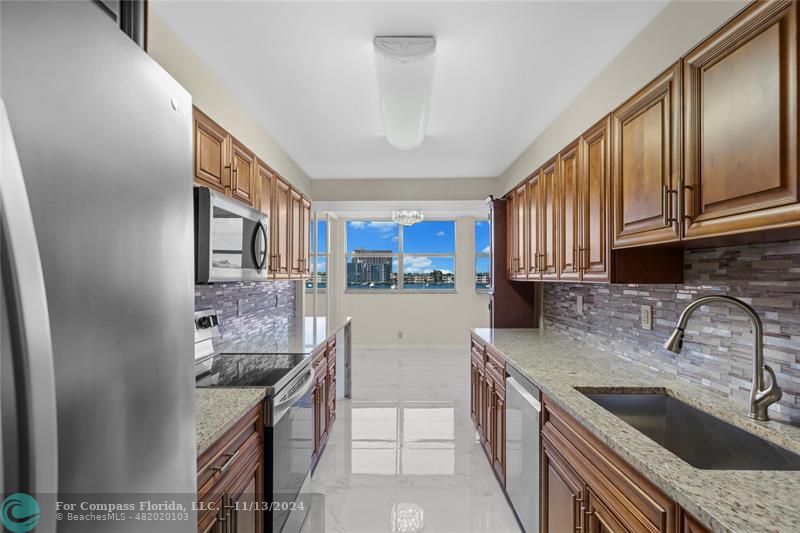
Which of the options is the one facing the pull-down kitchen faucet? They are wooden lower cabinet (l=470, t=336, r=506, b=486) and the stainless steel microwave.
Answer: the stainless steel microwave

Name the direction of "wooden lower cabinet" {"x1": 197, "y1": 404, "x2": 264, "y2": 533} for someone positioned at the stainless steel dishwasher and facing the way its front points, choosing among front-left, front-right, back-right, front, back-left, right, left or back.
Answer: front-left

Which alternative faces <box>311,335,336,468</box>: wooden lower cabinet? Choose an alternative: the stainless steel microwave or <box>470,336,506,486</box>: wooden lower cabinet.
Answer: <box>470,336,506,486</box>: wooden lower cabinet

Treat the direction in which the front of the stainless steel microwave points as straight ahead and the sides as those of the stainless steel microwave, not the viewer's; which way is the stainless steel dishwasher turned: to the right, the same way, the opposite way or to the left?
the opposite way

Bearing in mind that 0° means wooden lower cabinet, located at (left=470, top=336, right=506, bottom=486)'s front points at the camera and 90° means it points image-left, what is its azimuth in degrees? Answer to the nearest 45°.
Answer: approximately 90°

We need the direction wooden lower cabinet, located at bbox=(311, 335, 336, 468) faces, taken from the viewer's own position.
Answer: facing to the right of the viewer

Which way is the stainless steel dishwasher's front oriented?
to the viewer's left

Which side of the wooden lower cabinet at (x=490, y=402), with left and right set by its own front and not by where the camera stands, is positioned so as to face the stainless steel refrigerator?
left

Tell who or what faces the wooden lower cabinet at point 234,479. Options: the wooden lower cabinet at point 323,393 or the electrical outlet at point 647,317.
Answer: the electrical outlet

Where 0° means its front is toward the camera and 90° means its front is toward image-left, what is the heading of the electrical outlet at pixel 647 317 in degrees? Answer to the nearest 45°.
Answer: approximately 45°

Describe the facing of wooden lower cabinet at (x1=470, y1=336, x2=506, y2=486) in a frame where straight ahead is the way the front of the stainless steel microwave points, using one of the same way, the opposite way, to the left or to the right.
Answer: the opposite way

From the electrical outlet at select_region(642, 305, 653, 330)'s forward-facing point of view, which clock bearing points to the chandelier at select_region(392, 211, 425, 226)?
The chandelier is roughly at 3 o'clock from the electrical outlet.

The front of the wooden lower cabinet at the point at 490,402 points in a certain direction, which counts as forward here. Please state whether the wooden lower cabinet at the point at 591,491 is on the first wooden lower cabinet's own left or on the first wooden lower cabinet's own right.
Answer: on the first wooden lower cabinet's own left

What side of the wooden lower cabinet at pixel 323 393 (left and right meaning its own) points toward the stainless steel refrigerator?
right
